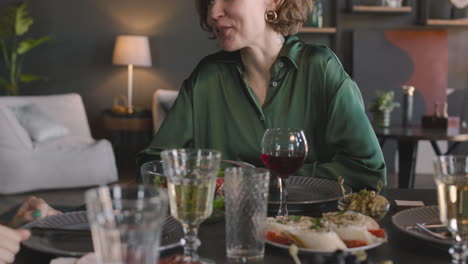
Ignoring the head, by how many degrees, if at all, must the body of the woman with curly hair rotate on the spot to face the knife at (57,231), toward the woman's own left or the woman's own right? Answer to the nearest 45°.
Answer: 0° — they already face it

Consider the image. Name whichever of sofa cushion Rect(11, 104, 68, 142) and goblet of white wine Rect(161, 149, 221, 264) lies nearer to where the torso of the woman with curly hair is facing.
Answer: the goblet of white wine

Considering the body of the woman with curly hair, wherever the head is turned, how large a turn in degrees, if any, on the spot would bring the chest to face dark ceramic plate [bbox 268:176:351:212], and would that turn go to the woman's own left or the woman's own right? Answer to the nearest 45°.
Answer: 0° — they already face it

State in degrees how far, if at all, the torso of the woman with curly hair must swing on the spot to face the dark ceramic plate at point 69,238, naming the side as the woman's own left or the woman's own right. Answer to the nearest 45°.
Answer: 0° — they already face it

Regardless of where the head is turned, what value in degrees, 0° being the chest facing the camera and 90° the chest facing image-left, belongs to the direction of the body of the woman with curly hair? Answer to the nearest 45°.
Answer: approximately 0°

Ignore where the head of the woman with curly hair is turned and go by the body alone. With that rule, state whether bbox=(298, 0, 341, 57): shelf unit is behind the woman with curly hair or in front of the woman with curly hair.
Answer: behind

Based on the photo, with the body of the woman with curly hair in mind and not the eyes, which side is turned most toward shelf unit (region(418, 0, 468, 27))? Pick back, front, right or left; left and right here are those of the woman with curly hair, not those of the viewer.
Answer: back

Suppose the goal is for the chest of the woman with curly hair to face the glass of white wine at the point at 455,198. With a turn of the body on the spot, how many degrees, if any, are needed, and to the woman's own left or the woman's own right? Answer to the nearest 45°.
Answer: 0° — they already face it

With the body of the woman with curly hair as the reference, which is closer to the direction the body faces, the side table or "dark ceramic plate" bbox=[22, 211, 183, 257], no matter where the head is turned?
the dark ceramic plate

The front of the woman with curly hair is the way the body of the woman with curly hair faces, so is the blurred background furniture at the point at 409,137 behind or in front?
behind

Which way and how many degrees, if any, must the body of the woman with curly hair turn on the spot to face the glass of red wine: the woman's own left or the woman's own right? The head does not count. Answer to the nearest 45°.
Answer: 0° — they already face it

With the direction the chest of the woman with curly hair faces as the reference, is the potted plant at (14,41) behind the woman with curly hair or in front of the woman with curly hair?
behind
